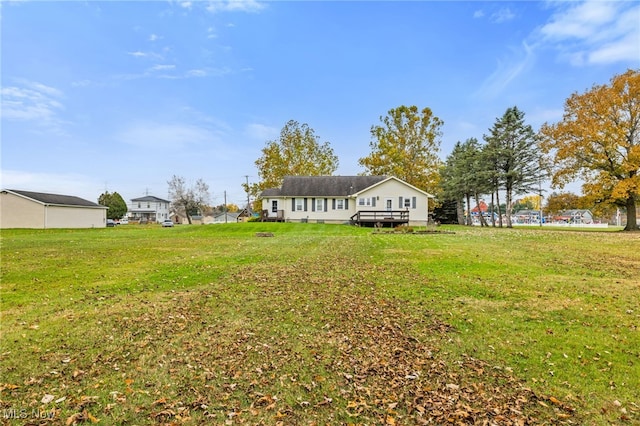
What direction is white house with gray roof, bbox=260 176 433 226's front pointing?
toward the camera

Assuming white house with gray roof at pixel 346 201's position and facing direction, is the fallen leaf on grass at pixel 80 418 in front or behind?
in front

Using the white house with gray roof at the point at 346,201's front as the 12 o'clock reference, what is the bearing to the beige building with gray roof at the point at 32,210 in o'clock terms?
the beige building with gray roof at the point at 32,210 is roughly at 3 o'clock from the white house with gray roof at the point at 346,201.

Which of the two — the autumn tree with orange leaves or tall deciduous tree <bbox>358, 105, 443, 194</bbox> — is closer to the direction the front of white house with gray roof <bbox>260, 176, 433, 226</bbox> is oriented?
the autumn tree with orange leaves

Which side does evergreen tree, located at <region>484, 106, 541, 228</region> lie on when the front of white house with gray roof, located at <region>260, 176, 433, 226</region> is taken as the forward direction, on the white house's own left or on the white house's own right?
on the white house's own left
